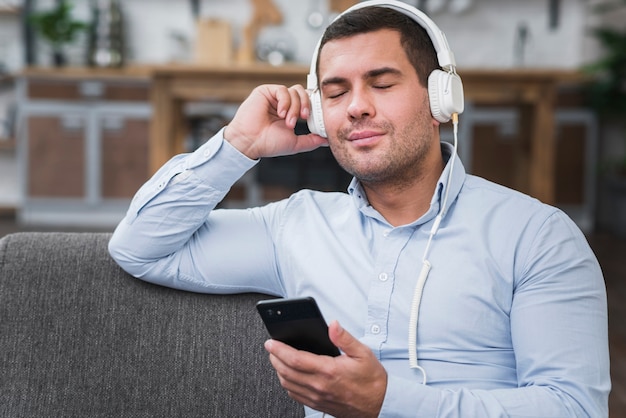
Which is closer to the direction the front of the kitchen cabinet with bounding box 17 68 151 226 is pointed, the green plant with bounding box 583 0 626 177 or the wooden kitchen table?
the wooden kitchen table

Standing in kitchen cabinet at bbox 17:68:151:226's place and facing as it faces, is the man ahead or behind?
ahead

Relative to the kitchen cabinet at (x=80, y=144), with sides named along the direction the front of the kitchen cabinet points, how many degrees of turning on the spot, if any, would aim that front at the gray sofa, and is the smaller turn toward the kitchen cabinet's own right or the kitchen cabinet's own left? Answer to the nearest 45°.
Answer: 0° — it already faces it

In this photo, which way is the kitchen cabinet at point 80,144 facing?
toward the camera

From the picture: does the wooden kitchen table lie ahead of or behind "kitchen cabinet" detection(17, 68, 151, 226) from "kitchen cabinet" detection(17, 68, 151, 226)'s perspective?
ahead

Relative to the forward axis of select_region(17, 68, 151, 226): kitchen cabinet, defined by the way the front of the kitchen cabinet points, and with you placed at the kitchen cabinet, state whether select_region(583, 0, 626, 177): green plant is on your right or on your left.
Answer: on your left
